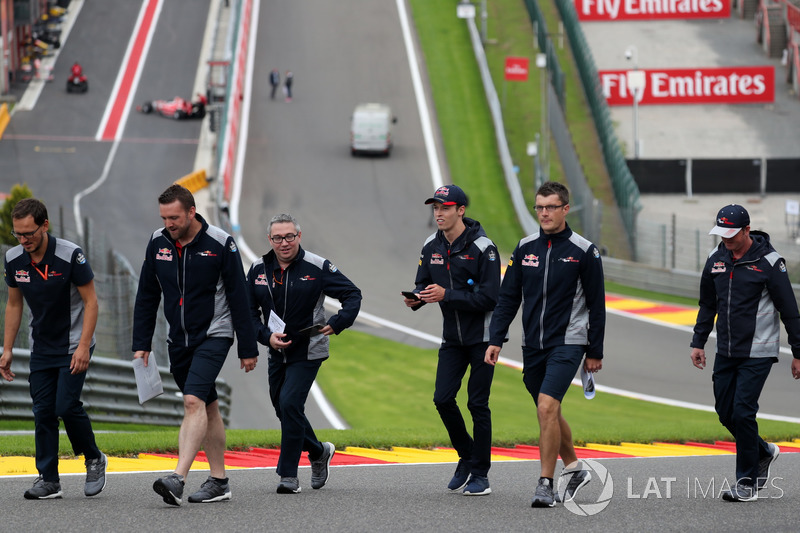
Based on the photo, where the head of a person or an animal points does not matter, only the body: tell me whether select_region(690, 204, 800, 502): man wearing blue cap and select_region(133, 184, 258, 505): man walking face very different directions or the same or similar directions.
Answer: same or similar directions

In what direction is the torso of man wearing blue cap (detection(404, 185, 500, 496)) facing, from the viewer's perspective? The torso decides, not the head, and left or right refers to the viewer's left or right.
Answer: facing the viewer and to the left of the viewer

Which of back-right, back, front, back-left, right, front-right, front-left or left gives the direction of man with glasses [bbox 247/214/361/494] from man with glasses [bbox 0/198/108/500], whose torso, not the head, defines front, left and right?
back-left

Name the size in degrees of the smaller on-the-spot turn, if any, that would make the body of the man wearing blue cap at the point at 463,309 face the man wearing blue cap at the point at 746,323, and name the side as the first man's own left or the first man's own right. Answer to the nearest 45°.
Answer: approximately 135° to the first man's own left

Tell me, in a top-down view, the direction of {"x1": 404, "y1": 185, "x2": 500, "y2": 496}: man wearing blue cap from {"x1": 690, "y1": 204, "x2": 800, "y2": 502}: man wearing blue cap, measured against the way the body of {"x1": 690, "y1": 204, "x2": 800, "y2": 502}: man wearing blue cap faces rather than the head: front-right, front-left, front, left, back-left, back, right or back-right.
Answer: front-right

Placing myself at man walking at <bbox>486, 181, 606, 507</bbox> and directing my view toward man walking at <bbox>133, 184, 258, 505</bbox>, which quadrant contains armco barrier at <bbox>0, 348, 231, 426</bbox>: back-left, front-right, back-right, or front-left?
front-right

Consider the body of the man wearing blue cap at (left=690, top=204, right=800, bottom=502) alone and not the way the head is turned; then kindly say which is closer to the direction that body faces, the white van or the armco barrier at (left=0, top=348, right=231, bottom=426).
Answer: the armco barrier

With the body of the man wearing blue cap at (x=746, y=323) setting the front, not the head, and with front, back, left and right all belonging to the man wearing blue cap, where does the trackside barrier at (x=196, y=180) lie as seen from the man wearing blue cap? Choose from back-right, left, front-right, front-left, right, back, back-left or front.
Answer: right

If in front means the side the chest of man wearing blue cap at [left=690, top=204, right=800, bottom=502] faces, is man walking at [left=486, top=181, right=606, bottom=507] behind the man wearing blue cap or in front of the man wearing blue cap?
in front

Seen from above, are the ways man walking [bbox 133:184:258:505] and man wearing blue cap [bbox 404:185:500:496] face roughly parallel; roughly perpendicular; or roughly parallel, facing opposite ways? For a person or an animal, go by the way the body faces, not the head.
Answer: roughly parallel

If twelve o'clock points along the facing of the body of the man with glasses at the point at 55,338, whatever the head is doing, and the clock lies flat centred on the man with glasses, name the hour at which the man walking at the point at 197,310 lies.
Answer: The man walking is roughly at 8 o'clock from the man with glasses.

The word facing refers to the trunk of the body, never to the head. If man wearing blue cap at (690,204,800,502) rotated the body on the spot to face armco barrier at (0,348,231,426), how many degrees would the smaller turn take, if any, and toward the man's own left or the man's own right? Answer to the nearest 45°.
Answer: approximately 90° to the man's own right

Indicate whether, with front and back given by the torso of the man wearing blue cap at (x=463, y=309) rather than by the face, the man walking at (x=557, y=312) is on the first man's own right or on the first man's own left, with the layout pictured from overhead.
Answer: on the first man's own left

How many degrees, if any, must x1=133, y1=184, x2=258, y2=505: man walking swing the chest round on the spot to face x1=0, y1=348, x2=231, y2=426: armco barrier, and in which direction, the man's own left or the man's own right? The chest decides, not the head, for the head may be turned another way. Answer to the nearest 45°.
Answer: approximately 135° to the man's own right

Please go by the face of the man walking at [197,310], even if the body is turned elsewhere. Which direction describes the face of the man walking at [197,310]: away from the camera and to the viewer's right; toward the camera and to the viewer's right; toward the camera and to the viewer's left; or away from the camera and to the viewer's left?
toward the camera and to the viewer's left

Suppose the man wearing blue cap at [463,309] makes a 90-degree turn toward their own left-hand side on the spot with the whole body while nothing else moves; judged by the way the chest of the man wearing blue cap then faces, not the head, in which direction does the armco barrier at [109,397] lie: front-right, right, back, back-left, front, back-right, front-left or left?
back
